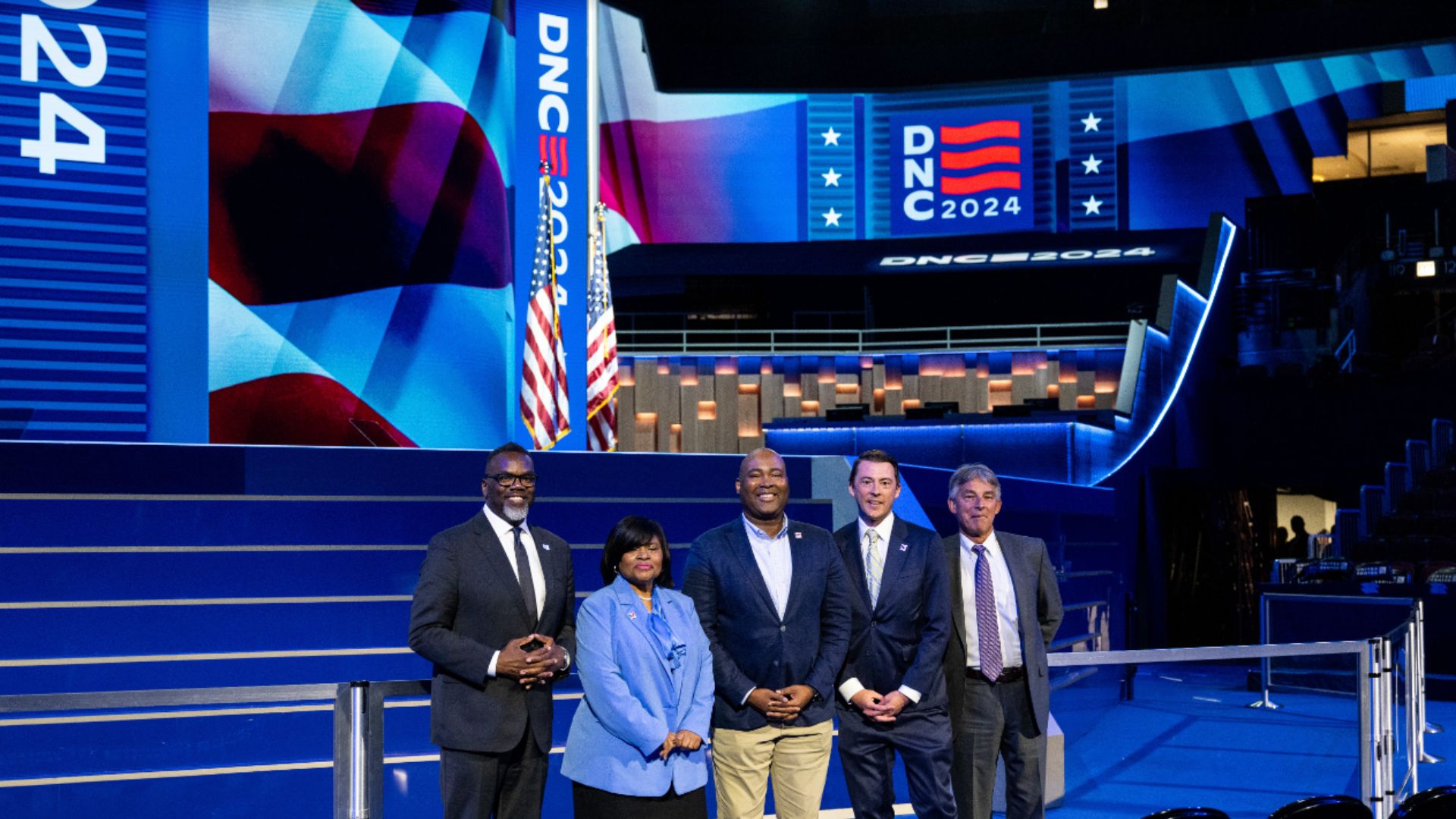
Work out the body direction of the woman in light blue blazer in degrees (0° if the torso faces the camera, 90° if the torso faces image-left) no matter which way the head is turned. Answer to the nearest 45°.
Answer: approximately 315°

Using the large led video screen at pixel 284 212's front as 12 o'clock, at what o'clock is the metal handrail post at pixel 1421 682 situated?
The metal handrail post is roughly at 10 o'clock from the large led video screen.

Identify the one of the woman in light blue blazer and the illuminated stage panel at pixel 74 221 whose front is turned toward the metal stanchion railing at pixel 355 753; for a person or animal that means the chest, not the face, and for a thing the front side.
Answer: the illuminated stage panel

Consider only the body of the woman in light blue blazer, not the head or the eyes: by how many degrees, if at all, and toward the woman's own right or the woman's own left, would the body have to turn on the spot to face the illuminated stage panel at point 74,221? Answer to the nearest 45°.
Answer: approximately 180°

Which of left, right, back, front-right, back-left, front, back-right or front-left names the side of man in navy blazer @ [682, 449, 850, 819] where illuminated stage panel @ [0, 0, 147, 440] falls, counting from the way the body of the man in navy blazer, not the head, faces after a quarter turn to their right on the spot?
front-right

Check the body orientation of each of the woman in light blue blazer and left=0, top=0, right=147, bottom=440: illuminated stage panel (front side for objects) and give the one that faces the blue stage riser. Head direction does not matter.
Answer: the illuminated stage panel

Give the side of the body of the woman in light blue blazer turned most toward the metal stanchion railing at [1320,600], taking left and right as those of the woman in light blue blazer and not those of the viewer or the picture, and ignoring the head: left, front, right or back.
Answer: left

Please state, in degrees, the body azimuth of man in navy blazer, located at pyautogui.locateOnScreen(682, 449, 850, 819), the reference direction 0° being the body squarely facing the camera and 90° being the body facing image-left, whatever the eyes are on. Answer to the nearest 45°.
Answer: approximately 0°

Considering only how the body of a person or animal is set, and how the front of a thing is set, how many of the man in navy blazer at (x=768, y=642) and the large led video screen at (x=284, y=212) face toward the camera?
2
